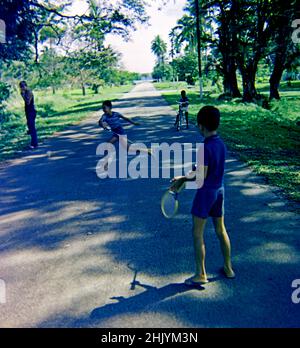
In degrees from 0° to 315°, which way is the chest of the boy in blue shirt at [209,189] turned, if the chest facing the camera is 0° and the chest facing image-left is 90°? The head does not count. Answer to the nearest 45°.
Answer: approximately 135°

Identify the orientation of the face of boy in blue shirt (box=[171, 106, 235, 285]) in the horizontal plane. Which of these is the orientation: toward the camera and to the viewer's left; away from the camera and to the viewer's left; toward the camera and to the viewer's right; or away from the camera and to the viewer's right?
away from the camera and to the viewer's left

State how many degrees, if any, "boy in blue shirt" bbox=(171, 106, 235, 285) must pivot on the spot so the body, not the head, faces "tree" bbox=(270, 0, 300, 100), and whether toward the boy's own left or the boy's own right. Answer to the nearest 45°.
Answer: approximately 45° to the boy's own right
